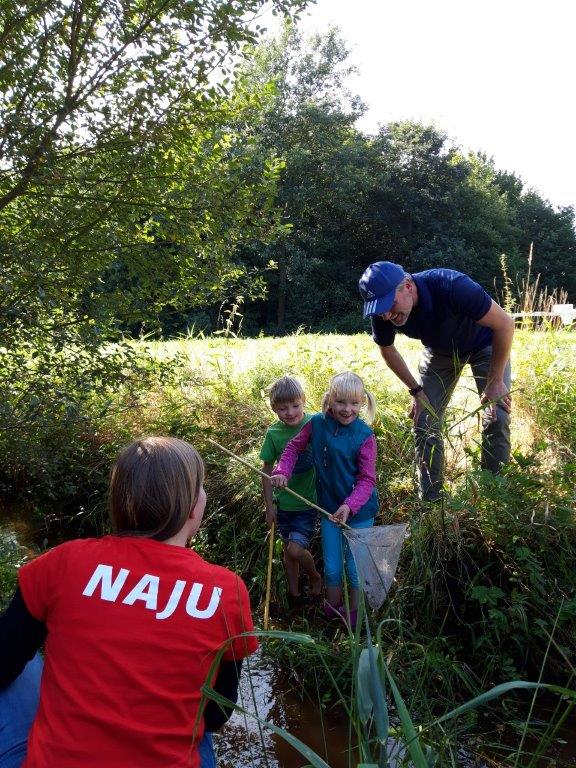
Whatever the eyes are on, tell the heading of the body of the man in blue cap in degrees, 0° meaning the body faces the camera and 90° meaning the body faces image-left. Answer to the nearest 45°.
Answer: approximately 45°
